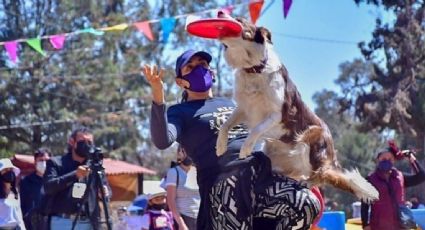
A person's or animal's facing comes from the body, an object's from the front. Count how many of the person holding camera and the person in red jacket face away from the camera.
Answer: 0

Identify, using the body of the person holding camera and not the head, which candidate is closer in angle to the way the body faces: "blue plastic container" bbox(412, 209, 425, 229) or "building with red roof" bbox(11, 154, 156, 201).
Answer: the blue plastic container

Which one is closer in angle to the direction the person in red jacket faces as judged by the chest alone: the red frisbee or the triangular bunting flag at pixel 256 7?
the red frisbee

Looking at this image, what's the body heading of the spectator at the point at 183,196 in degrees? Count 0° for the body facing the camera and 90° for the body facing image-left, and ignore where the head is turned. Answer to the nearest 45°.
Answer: approximately 315°
